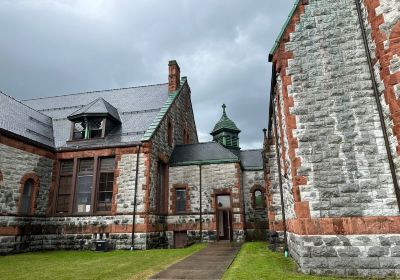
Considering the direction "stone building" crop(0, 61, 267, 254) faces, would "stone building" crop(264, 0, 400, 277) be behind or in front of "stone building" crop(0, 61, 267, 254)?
in front

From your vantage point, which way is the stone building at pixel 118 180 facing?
toward the camera
